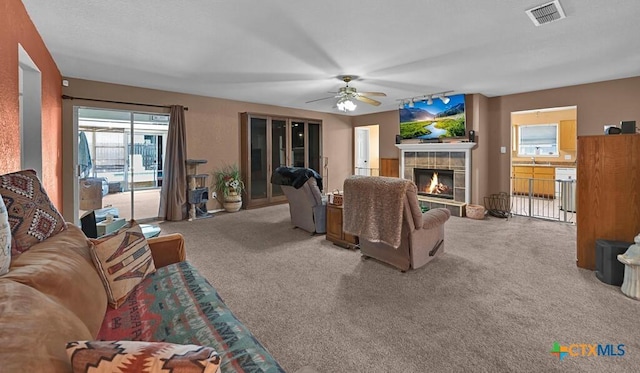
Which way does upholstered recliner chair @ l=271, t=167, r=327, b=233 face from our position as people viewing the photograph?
facing away from the viewer and to the right of the viewer

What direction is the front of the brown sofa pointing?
to the viewer's right

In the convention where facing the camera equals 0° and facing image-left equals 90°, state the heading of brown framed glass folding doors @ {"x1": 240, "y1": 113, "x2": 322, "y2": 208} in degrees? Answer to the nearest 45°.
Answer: approximately 315°

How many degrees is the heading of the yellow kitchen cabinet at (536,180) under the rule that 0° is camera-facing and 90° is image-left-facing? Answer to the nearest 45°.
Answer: approximately 0°

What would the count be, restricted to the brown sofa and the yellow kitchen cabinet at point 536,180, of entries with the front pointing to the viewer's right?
1

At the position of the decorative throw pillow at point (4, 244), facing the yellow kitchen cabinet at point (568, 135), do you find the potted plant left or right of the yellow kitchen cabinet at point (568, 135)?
left
